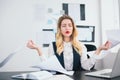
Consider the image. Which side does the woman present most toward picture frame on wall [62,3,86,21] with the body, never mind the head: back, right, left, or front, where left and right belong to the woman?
back

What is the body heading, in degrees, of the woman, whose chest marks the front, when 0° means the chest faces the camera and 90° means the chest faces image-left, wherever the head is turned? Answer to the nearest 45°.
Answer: approximately 0°

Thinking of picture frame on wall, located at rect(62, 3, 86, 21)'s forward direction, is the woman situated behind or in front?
in front

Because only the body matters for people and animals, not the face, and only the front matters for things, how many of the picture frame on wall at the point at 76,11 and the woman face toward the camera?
2

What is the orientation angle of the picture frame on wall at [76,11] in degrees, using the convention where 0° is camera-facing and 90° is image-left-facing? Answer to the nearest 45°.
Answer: approximately 0°
